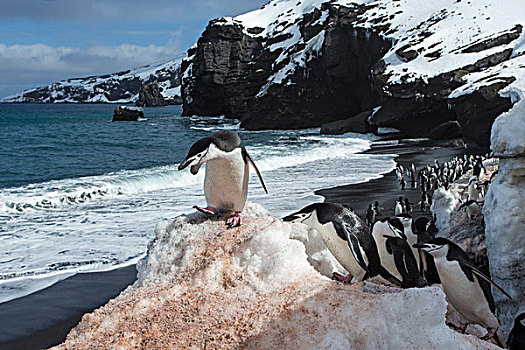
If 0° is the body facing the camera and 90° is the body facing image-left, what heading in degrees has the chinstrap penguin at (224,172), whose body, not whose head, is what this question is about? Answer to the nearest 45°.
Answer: approximately 45°

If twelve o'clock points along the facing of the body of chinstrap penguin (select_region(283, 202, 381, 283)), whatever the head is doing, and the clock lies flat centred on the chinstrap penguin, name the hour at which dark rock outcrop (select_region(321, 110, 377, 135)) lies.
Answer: The dark rock outcrop is roughly at 3 o'clock from the chinstrap penguin.

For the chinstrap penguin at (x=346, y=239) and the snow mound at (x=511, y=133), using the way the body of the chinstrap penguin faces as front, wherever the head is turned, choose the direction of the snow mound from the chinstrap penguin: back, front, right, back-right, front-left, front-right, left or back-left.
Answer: back

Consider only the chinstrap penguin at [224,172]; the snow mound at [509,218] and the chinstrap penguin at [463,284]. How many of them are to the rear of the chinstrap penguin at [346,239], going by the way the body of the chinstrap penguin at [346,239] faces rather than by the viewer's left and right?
2

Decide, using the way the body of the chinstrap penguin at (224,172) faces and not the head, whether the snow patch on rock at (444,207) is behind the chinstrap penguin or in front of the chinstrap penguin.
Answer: behind

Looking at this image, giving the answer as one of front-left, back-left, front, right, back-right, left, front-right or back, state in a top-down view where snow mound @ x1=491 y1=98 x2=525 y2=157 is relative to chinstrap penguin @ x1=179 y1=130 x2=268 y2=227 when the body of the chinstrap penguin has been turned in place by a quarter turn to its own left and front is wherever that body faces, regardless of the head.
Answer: front-left

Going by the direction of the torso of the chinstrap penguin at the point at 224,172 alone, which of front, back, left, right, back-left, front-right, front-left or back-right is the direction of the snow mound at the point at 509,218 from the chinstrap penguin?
back-left

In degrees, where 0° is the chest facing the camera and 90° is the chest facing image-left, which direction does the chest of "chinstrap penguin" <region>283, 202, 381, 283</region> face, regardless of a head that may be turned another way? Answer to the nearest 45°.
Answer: approximately 90°

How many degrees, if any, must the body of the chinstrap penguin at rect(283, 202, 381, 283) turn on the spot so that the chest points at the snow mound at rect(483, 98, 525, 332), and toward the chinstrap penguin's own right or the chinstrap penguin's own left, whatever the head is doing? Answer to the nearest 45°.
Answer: approximately 180°
